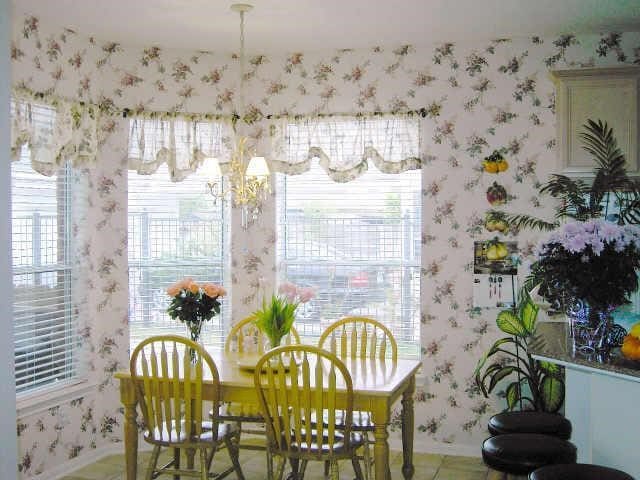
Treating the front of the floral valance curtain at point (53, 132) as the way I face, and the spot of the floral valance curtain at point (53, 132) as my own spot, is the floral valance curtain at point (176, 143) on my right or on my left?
on my left

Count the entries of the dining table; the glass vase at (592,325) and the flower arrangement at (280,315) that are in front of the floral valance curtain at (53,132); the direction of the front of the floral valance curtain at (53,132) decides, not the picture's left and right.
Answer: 3

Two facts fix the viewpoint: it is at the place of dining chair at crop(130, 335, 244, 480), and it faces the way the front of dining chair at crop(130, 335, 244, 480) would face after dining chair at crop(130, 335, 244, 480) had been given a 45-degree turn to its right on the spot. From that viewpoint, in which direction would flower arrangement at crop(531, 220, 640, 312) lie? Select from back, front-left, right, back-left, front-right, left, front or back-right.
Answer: front-right

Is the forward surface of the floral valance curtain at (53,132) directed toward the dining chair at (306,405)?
yes

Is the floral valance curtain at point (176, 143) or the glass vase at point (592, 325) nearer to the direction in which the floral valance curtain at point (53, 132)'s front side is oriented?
the glass vase

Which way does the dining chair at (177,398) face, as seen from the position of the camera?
facing away from the viewer and to the right of the viewer

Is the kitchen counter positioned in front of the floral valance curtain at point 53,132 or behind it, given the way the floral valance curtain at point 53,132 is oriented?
in front

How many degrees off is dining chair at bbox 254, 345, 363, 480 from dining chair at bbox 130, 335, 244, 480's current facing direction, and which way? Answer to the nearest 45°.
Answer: approximately 90° to its right

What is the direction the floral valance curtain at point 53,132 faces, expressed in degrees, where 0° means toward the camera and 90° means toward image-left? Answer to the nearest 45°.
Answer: approximately 315°

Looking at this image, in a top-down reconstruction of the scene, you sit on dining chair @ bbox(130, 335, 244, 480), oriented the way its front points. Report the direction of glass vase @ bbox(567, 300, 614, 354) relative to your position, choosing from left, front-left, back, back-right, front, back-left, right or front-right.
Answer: right

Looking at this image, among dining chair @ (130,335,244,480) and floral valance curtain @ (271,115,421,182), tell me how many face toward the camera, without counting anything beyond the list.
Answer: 1

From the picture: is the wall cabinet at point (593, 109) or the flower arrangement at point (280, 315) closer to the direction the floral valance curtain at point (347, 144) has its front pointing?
the flower arrangement

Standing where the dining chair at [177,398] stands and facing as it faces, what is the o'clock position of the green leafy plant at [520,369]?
The green leafy plant is roughly at 1 o'clock from the dining chair.

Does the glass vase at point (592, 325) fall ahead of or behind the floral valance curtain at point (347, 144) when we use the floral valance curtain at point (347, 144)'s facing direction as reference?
ahead

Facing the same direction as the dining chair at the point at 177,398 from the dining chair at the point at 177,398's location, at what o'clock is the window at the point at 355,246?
The window is roughly at 12 o'clock from the dining chair.

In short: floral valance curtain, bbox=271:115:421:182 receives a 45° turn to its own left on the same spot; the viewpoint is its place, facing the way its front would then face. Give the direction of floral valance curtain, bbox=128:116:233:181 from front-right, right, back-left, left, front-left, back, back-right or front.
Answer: back-right

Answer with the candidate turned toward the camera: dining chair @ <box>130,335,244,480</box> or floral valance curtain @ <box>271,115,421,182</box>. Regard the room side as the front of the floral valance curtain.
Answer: the floral valance curtain

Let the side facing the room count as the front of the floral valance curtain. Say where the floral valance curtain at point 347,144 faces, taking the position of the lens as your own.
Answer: facing the viewer

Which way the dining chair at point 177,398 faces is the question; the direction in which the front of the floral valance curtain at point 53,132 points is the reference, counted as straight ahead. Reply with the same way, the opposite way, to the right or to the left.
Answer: to the left
